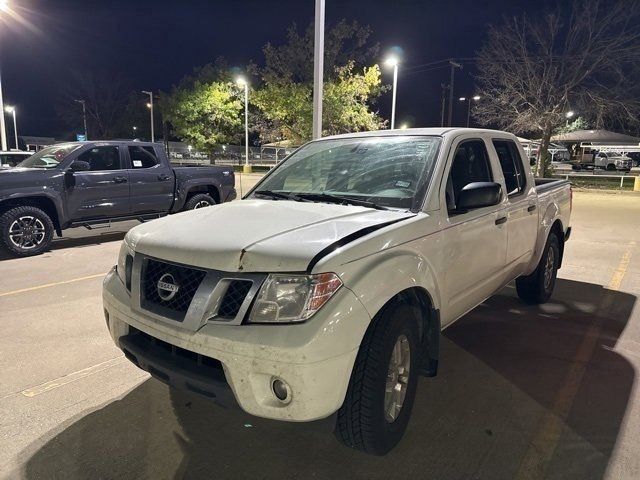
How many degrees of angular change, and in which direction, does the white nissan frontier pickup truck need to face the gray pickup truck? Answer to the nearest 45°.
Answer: approximately 90° to its right

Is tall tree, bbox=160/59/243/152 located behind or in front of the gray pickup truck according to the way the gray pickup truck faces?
behind

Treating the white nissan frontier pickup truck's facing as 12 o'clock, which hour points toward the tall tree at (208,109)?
The tall tree is roughly at 4 o'clock from the white nissan frontier pickup truck.

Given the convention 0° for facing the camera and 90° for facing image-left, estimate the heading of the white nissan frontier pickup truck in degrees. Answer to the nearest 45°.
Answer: approximately 45°

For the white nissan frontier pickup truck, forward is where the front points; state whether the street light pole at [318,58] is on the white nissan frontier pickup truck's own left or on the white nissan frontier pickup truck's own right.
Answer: on the white nissan frontier pickup truck's own right

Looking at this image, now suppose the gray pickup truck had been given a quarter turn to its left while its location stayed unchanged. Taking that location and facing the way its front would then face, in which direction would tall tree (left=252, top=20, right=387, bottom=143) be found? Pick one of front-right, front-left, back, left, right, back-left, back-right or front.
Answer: left

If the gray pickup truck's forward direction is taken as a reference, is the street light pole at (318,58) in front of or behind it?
behind
